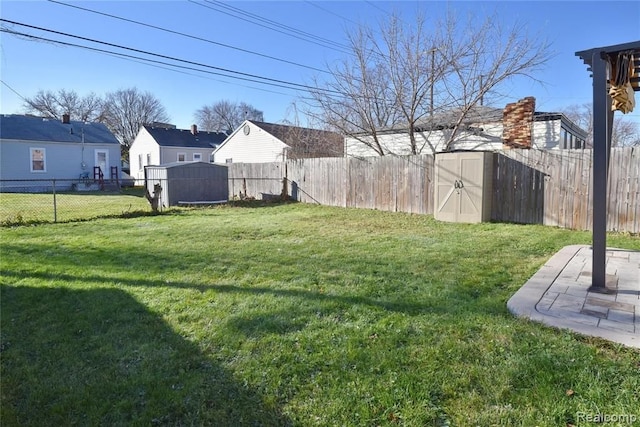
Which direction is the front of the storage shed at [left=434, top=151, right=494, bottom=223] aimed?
toward the camera

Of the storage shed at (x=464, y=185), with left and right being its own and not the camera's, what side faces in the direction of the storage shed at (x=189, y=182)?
right

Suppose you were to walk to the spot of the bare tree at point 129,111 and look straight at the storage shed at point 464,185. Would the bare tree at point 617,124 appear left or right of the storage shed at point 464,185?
left

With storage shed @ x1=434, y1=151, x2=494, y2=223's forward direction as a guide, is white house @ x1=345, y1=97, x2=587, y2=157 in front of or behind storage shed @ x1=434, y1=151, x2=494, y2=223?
behind
